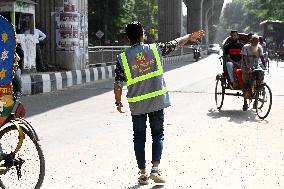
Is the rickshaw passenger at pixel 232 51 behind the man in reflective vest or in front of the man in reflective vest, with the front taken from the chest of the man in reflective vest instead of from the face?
in front

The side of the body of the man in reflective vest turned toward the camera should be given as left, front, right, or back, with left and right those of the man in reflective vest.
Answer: back

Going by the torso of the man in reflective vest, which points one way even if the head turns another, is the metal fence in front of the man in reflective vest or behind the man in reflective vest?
in front

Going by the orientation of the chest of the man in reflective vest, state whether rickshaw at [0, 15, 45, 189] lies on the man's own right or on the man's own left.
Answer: on the man's own left

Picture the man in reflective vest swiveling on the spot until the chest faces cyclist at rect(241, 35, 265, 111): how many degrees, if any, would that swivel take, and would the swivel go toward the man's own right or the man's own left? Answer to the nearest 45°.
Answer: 0° — they already face them

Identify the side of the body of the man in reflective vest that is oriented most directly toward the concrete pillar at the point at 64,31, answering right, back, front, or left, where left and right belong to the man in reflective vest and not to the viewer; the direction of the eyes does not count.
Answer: front
